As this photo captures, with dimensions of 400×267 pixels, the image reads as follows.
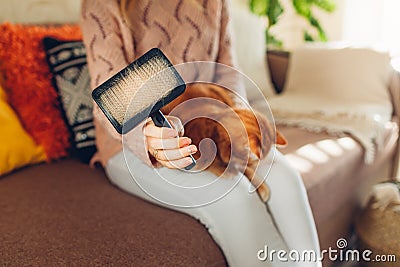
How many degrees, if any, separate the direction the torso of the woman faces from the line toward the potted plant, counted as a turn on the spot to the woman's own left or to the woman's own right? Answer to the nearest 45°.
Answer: approximately 135° to the woman's own left

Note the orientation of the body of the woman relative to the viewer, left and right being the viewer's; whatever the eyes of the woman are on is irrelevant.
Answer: facing the viewer and to the right of the viewer
